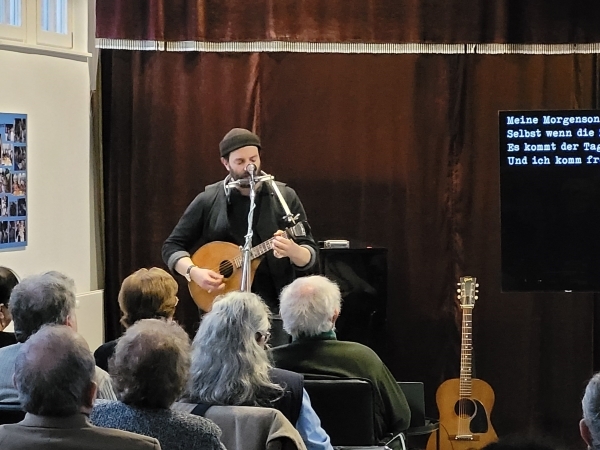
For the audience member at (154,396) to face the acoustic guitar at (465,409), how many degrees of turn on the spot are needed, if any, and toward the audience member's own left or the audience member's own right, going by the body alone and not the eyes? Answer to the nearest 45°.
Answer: approximately 45° to the audience member's own right

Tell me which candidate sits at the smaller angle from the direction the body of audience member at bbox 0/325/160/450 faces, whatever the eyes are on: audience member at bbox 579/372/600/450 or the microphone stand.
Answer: the microphone stand

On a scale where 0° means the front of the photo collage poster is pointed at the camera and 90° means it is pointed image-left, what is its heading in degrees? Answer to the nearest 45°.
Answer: approximately 315°

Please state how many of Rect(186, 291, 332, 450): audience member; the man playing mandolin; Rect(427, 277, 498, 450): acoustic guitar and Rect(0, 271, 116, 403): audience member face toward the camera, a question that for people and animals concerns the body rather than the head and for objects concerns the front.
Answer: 2

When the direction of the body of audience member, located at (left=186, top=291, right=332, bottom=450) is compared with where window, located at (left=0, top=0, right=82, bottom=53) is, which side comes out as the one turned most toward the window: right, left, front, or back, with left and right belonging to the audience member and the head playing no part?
left

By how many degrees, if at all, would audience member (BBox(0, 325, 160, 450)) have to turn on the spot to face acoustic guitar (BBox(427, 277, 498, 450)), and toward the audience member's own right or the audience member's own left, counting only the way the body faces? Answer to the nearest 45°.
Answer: approximately 45° to the audience member's own right

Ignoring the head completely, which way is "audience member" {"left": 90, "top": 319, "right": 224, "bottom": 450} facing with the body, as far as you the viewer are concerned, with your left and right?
facing away from the viewer

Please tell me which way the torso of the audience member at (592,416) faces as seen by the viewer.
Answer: away from the camera

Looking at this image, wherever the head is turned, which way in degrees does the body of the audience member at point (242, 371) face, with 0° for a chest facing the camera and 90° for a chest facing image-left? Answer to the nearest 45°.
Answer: approximately 225°

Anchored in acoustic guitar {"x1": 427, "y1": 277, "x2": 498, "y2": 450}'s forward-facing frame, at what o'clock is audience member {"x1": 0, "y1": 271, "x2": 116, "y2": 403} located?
The audience member is roughly at 1 o'clock from the acoustic guitar.

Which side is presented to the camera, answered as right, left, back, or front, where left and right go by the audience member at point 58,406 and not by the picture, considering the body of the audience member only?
back

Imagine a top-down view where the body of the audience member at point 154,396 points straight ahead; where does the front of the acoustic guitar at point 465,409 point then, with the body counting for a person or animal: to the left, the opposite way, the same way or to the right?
the opposite way
